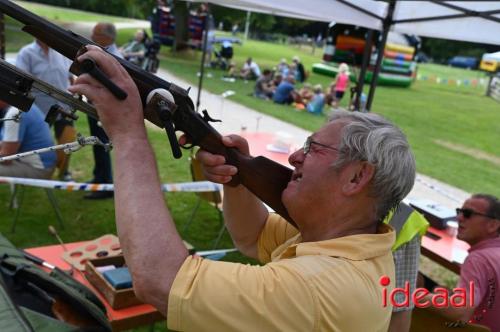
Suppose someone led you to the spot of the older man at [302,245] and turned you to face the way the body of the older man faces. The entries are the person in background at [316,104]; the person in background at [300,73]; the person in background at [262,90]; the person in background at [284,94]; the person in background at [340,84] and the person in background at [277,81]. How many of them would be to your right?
6

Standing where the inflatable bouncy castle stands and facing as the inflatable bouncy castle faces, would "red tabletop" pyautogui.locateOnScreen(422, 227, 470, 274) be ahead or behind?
ahead

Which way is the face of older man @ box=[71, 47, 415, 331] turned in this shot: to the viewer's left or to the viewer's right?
to the viewer's left

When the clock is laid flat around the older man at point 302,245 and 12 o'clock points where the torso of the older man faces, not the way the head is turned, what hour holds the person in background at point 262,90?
The person in background is roughly at 3 o'clock from the older man.

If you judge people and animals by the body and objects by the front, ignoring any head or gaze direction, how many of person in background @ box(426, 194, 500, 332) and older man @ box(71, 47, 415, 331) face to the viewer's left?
2

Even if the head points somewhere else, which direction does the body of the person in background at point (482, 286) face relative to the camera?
to the viewer's left

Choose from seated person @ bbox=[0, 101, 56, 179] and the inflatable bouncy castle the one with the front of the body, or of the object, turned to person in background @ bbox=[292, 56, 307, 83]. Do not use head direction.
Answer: the inflatable bouncy castle

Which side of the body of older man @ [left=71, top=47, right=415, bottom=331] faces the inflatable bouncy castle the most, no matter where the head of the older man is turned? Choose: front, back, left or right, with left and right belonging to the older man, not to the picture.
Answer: right

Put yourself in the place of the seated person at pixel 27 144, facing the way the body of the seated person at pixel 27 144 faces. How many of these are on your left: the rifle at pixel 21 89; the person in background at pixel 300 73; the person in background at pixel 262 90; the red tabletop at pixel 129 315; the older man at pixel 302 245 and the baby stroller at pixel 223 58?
3

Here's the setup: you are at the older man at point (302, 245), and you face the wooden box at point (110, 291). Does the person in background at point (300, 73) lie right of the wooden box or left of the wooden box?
right

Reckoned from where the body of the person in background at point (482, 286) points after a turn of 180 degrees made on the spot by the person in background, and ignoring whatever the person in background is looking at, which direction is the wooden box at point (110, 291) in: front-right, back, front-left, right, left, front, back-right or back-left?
back-right

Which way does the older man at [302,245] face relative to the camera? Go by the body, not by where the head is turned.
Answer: to the viewer's left

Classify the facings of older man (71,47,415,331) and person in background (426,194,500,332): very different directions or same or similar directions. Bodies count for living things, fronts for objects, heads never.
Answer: same or similar directions

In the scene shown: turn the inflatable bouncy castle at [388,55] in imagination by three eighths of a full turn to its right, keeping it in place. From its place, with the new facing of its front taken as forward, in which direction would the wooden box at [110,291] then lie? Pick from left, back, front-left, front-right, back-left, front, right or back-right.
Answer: back

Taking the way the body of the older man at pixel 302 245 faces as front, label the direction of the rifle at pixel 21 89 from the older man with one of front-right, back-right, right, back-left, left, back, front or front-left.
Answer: front
